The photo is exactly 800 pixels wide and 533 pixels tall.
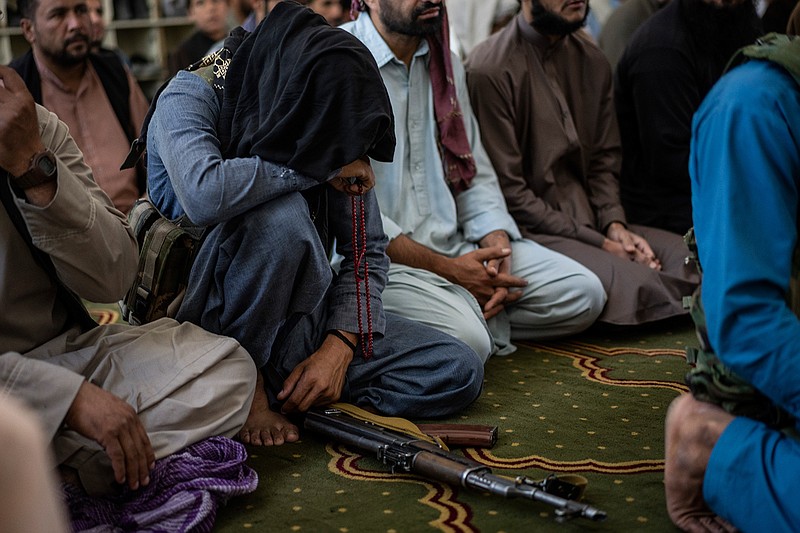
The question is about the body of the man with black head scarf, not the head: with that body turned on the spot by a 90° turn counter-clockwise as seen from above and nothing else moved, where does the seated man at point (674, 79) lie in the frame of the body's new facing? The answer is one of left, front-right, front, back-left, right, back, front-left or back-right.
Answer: front

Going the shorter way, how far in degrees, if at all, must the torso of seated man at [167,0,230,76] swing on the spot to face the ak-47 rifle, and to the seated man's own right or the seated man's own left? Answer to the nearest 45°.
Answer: approximately 45° to the seated man's own right

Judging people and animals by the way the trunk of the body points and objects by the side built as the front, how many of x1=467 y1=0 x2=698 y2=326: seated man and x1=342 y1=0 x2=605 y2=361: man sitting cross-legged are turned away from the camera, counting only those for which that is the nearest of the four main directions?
0

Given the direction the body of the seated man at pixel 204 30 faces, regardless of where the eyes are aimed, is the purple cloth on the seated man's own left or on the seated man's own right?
on the seated man's own right

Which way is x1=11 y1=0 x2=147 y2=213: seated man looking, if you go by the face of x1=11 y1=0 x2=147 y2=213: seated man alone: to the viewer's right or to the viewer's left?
to the viewer's right

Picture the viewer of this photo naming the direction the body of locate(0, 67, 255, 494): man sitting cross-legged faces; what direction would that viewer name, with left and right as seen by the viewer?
facing the viewer and to the right of the viewer

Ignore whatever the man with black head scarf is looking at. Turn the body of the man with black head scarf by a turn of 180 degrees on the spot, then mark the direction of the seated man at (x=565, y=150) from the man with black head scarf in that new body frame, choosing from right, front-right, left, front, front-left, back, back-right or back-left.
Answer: right

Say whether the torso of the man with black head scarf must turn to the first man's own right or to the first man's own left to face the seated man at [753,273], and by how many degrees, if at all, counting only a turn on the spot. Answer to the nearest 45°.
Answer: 0° — they already face them

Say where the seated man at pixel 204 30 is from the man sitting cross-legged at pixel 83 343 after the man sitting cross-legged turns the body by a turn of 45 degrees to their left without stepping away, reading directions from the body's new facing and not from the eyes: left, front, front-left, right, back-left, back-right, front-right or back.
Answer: left

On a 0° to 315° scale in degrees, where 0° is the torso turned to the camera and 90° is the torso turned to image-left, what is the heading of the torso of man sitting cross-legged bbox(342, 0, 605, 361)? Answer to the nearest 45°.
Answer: approximately 315°
